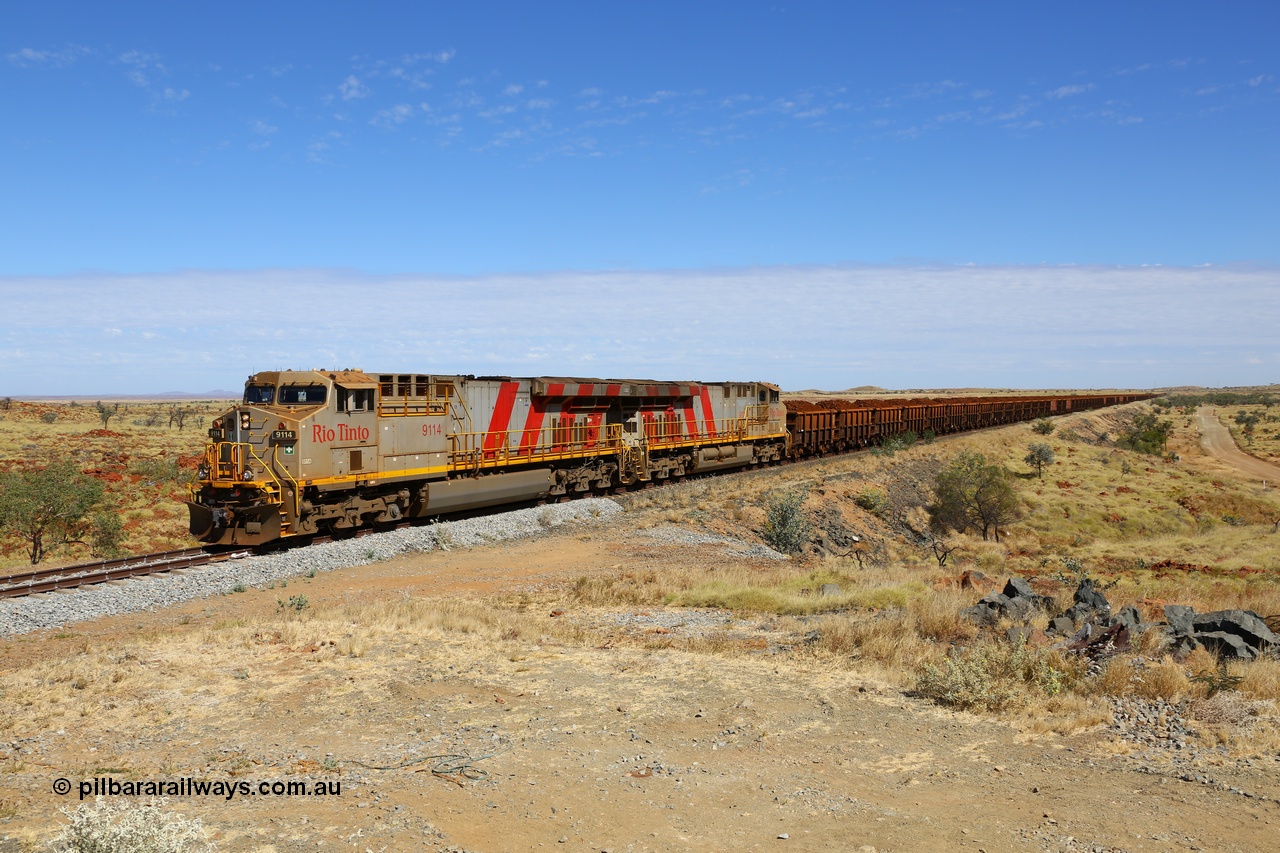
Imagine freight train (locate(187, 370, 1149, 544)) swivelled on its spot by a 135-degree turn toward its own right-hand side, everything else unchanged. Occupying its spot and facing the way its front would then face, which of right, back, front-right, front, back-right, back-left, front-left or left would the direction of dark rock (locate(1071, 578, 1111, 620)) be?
back-right

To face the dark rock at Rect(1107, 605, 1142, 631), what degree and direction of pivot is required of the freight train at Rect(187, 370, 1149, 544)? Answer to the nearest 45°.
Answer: approximately 90° to its left

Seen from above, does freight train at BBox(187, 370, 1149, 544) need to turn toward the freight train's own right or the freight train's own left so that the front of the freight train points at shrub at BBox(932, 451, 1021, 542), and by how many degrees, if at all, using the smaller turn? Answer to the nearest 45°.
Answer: approximately 180°

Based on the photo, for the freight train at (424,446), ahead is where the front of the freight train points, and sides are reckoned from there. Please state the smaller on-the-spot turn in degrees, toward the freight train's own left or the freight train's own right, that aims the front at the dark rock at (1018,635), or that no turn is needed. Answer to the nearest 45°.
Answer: approximately 90° to the freight train's own left

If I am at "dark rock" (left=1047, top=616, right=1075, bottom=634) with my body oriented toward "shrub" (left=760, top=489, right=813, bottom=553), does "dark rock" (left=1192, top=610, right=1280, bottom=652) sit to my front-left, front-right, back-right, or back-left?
back-right

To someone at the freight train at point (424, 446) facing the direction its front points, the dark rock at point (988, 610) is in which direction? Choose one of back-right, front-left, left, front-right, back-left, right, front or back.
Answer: left

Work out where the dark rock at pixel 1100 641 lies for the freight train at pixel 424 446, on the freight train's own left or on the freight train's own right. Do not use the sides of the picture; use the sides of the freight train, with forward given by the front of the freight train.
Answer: on the freight train's own left

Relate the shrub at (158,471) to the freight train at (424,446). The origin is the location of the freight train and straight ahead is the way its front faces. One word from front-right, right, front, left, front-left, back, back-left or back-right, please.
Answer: right

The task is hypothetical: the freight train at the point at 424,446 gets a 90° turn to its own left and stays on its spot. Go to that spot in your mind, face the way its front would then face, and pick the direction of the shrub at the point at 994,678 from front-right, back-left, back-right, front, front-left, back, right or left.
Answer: front

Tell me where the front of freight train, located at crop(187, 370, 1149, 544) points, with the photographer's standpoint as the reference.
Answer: facing the viewer and to the left of the viewer

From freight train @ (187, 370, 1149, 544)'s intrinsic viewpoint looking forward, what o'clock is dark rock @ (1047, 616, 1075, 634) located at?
The dark rock is roughly at 9 o'clock from the freight train.
